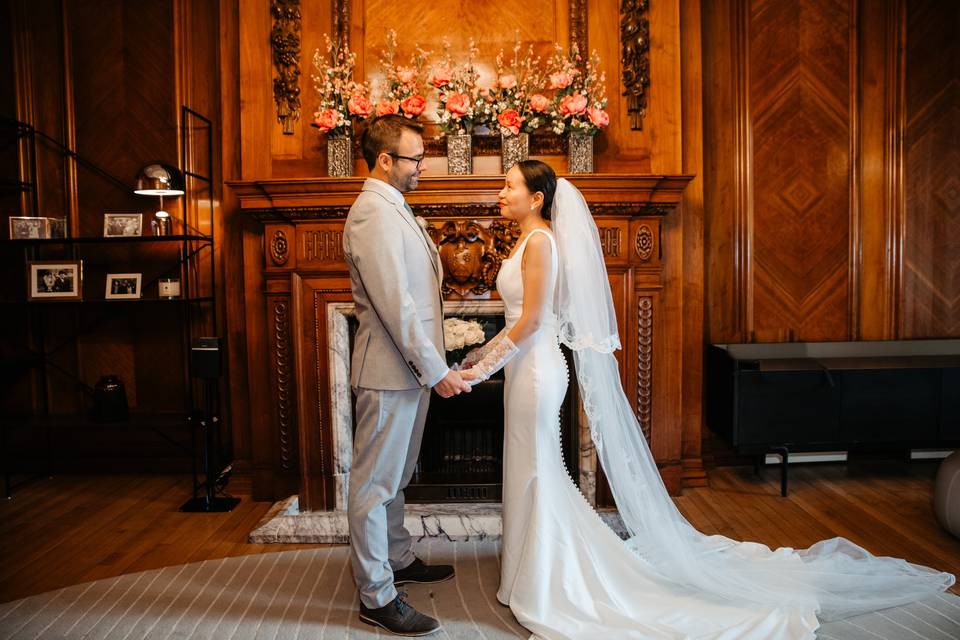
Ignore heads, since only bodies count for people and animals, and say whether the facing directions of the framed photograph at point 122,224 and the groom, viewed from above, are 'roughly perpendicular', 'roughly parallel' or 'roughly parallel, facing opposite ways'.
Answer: roughly perpendicular

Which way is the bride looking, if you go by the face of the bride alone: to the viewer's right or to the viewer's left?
to the viewer's left

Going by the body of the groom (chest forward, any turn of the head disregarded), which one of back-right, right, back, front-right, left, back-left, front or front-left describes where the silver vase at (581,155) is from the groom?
front-left

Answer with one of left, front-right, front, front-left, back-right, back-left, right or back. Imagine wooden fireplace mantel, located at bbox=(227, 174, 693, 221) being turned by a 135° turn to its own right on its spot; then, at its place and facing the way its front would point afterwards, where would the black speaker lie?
front-left

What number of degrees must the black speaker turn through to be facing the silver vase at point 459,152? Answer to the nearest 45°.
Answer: approximately 45° to its left

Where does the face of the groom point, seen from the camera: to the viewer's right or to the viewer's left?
to the viewer's right

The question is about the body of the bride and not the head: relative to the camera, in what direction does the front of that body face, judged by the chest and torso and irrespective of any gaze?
to the viewer's left

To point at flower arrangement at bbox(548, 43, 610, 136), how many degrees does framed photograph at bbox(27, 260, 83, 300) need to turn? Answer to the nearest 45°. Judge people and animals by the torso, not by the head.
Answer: approximately 45° to its left

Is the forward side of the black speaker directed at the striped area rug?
yes
